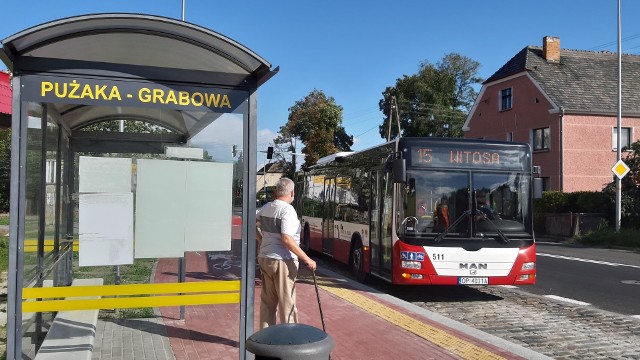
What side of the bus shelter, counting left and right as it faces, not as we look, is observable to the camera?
right

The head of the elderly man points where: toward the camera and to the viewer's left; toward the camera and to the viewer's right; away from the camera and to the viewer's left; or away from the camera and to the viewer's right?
away from the camera and to the viewer's right

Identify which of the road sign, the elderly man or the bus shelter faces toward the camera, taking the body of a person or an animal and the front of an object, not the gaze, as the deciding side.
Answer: the road sign

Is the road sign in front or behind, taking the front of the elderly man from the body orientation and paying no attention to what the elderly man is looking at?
in front

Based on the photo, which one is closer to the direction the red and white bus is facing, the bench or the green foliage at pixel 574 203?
the bench

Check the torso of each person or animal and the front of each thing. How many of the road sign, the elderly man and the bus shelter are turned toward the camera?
1

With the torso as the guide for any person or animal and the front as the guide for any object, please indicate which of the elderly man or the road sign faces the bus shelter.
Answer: the road sign

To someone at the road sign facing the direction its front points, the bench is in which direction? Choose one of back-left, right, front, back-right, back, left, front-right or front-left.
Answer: front

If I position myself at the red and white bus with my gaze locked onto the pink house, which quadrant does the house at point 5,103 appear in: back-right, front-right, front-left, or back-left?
back-left

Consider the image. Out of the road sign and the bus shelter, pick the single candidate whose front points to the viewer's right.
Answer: the bus shelter

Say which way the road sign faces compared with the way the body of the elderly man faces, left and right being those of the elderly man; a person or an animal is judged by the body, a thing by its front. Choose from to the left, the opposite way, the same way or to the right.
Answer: the opposite way

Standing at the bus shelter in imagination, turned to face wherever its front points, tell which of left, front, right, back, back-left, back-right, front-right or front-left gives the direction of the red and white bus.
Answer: front-left

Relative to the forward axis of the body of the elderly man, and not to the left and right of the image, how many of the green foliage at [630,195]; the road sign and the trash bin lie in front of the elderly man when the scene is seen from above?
2

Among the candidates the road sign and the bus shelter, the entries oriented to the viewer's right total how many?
1

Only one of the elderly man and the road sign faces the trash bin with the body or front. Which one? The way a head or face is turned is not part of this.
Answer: the road sign

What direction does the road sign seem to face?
toward the camera
